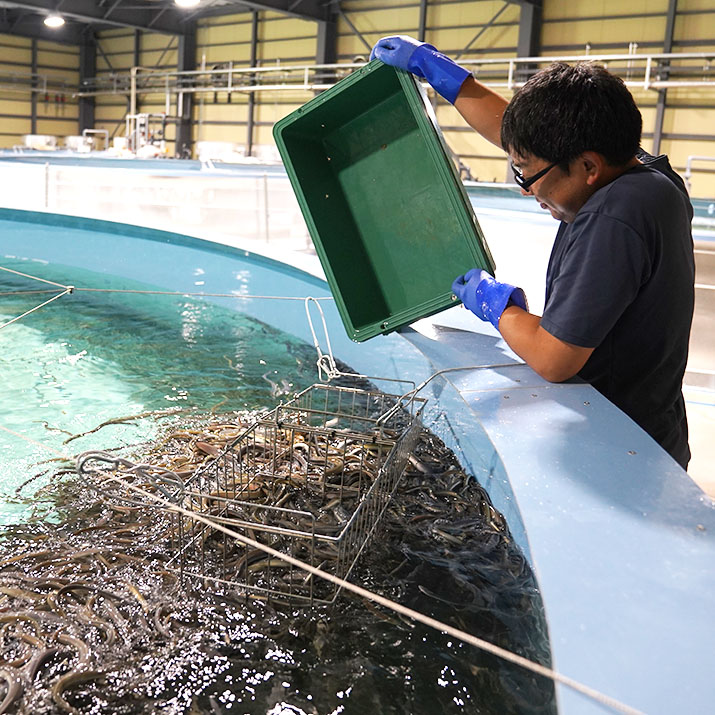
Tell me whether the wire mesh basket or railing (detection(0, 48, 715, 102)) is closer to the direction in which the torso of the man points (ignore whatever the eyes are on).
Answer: the wire mesh basket

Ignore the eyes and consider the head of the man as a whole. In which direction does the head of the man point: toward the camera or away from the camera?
toward the camera

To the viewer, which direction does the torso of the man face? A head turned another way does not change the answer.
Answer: to the viewer's left

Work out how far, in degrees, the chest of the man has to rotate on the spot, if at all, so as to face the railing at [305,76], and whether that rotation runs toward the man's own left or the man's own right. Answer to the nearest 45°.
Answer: approximately 90° to the man's own right
